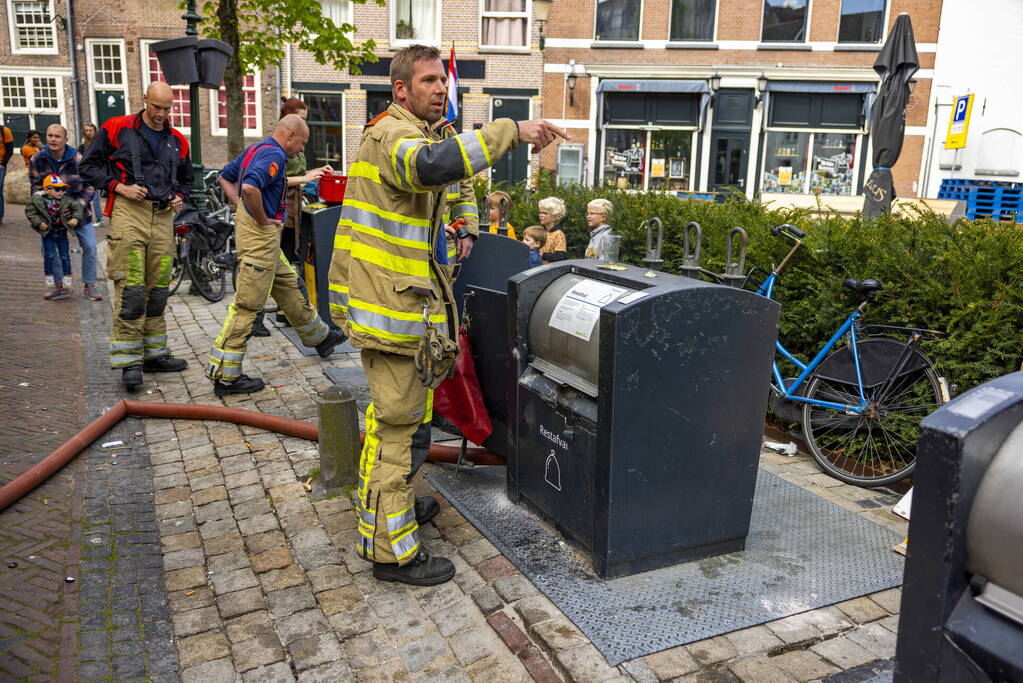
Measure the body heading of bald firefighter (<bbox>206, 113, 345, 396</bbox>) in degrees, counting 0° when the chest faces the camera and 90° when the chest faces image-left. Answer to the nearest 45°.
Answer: approximately 270°

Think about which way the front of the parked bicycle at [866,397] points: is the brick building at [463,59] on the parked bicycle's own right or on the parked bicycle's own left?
on the parked bicycle's own right

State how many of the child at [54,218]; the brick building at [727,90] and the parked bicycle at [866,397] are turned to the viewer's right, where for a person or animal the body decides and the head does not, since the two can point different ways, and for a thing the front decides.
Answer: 0

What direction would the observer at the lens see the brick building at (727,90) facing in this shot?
facing the viewer

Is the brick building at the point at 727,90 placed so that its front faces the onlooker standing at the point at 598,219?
yes

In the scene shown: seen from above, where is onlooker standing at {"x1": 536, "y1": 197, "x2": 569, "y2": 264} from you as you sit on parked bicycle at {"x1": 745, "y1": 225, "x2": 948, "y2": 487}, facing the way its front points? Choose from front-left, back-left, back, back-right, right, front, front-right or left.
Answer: front-right

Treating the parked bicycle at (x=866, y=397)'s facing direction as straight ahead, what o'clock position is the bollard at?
The bollard is roughly at 11 o'clock from the parked bicycle.

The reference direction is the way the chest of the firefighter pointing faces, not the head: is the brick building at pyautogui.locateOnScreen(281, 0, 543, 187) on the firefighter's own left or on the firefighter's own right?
on the firefighter's own left

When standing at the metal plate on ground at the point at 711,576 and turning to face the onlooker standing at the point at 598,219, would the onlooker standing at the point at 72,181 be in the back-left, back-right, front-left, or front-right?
front-left

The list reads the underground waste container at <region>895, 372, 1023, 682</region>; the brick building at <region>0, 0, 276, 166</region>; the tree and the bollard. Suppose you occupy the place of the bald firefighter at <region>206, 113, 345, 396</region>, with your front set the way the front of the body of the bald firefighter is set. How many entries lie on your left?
2

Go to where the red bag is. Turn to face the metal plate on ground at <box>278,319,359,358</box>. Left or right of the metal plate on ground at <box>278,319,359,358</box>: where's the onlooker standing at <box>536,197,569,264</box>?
right

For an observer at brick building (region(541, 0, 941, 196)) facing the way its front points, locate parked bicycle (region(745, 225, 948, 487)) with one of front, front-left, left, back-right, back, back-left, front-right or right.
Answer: front

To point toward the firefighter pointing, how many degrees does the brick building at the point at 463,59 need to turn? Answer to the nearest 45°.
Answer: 0° — it already faces them

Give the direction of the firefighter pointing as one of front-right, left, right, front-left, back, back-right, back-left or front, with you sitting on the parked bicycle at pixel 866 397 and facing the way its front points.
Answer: front-left

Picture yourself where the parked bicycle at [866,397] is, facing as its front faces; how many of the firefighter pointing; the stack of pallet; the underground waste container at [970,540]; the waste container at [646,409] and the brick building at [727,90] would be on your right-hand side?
2

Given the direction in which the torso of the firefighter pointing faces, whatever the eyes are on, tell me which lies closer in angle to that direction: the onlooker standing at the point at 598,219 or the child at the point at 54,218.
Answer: the onlooker standing
